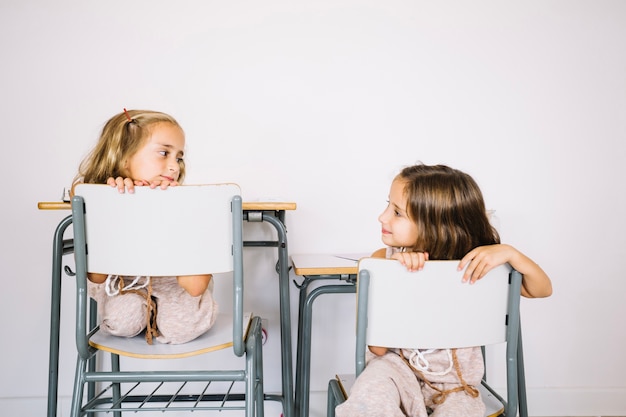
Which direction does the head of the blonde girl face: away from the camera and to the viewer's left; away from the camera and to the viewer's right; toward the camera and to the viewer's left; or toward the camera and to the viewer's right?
toward the camera and to the viewer's right

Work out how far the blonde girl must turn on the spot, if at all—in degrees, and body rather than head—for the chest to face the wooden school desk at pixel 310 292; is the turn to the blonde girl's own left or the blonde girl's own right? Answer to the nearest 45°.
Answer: approximately 135° to the blonde girl's own left

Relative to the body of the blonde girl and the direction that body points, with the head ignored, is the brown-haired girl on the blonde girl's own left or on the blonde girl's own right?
on the blonde girl's own left

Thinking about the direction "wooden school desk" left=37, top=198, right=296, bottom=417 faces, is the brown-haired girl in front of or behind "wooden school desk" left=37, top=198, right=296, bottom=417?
in front

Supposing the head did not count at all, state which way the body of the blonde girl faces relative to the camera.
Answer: toward the camera

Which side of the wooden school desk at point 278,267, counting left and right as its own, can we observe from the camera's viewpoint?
front

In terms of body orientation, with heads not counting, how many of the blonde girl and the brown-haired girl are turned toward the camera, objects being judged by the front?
2

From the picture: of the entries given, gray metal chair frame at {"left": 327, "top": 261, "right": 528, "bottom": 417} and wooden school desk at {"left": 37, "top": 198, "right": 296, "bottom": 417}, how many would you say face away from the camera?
1

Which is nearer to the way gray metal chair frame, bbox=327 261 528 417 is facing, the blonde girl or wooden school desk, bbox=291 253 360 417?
the wooden school desk

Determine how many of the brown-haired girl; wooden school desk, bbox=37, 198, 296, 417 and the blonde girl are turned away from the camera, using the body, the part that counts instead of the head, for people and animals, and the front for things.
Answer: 0

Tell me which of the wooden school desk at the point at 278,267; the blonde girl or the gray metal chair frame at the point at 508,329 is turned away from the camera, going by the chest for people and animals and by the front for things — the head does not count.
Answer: the gray metal chair frame

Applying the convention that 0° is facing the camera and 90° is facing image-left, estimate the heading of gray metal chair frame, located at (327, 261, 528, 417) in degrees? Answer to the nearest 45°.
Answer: approximately 180°

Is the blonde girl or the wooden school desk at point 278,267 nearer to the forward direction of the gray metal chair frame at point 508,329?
the wooden school desk
